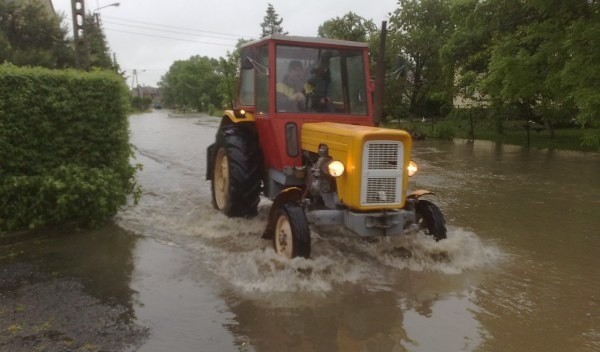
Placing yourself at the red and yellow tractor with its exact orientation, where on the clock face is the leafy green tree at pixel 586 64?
The leafy green tree is roughly at 9 o'clock from the red and yellow tractor.

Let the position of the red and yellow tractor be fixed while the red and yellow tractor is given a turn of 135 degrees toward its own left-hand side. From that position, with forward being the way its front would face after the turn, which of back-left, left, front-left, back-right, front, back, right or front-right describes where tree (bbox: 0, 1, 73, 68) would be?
front-left

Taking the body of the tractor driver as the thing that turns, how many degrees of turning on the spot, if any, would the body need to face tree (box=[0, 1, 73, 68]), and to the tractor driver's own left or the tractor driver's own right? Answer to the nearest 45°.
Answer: approximately 180°

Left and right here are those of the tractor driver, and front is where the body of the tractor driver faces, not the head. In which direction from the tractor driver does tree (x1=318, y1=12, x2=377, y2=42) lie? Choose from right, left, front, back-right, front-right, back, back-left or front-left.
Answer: back-left

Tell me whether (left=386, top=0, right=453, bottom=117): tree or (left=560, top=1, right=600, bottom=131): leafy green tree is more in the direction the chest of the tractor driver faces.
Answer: the leafy green tree

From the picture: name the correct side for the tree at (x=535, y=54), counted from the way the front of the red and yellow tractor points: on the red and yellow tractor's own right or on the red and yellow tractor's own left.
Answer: on the red and yellow tractor's own left

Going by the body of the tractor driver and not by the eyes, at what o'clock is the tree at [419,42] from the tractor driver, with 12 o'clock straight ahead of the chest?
The tree is roughly at 8 o'clock from the tractor driver.

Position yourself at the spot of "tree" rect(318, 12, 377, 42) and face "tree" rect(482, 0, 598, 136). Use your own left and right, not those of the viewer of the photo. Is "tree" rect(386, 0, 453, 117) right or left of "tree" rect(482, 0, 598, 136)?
left

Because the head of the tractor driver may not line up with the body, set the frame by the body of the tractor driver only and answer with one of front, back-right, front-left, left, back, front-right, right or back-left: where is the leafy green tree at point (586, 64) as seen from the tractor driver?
left

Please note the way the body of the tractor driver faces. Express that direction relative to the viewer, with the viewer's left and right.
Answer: facing the viewer and to the right of the viewer

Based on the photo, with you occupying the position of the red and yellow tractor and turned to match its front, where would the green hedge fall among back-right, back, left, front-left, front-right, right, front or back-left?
back-right

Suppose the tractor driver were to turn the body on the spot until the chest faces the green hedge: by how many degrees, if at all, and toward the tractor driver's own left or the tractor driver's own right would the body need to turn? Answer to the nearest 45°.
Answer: approximately 135° to the tractor driver's own right
